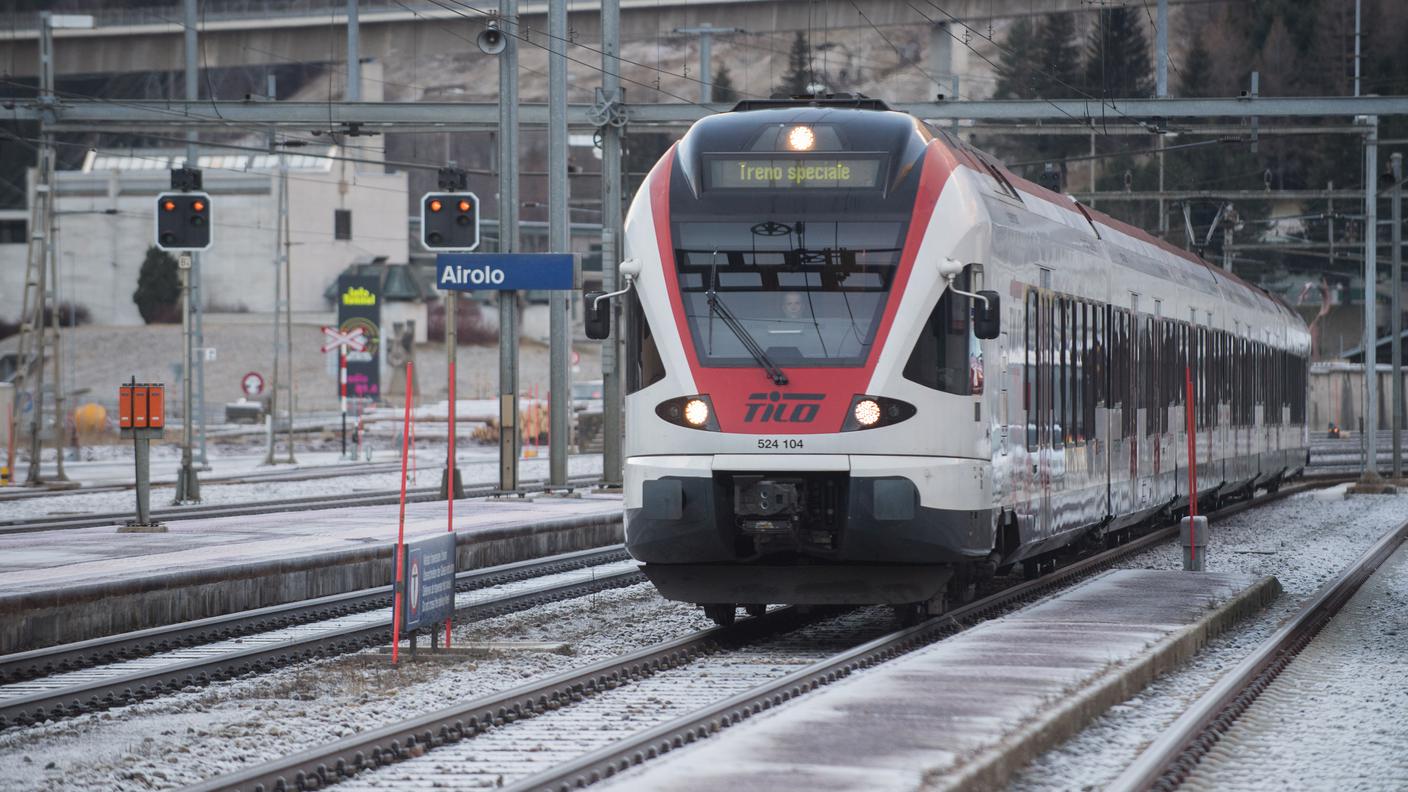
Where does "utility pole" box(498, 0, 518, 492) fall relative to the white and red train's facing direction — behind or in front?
behind

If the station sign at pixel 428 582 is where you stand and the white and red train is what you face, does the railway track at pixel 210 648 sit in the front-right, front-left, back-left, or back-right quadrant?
back-left

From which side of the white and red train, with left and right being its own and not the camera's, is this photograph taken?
front

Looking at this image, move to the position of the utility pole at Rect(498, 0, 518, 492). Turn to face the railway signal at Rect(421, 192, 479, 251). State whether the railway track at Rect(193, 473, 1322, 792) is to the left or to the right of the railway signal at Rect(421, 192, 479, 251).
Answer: left

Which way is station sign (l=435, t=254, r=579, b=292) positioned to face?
toward the camera

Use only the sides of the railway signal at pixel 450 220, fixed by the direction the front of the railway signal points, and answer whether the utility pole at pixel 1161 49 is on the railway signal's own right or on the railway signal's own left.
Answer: on the railway signal's own left

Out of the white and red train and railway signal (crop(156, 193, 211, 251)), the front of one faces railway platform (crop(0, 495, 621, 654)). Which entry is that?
the railway signal

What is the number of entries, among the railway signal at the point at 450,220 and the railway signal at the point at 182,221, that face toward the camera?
2

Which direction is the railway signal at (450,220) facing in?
toward the camera

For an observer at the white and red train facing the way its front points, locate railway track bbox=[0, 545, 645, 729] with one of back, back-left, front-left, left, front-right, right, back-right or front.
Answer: right

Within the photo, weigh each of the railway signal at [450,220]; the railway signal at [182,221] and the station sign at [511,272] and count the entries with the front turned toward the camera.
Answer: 3

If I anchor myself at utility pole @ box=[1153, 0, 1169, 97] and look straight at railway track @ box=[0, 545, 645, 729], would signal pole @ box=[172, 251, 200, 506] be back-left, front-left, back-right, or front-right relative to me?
front-right
